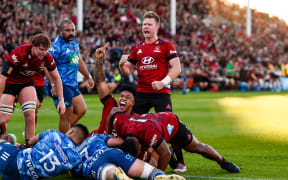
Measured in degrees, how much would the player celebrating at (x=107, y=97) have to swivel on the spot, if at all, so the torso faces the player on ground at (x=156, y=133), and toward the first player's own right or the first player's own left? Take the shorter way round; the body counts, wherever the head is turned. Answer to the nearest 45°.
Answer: approximately 90° to the first player's own left

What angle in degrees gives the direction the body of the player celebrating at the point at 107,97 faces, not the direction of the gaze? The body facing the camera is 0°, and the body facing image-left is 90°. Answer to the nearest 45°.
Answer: approximately 45°

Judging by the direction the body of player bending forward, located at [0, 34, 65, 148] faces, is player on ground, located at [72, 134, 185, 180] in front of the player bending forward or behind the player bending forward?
in front

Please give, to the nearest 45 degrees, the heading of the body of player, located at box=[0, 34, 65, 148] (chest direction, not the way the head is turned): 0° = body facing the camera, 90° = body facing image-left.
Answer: approximately 315°

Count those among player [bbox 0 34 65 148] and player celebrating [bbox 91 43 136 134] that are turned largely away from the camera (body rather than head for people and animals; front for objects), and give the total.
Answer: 0

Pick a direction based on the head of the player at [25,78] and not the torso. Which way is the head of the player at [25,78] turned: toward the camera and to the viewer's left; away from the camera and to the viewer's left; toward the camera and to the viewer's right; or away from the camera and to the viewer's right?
toward the camera and to the viewer's right

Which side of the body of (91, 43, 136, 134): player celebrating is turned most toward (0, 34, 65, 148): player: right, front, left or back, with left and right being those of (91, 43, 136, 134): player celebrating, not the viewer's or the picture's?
right
